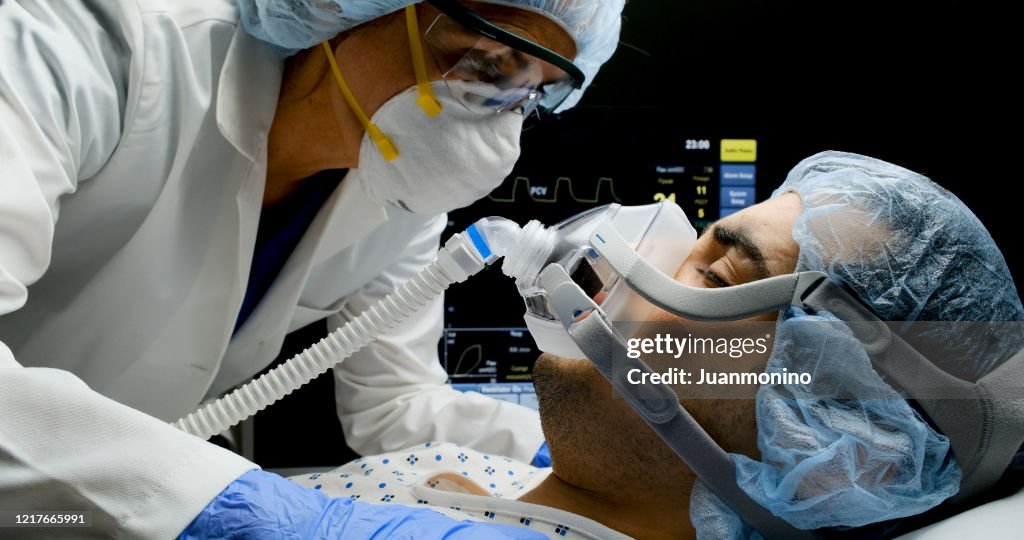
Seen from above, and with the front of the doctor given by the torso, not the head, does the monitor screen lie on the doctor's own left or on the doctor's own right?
on the doctor's own left

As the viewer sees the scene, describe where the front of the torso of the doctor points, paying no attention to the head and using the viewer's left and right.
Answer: facing the viewer and to the right of the viewer

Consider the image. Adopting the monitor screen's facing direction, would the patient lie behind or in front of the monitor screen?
in front

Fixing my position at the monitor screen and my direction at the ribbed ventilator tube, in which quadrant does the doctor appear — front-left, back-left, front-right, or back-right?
front-right

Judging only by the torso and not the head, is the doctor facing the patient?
yes

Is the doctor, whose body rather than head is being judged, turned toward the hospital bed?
yes

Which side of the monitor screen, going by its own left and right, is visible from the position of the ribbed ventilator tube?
front

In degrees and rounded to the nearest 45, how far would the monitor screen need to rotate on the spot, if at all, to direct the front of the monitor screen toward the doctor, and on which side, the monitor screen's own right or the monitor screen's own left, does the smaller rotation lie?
approximately 45° to the monitor screen's own right

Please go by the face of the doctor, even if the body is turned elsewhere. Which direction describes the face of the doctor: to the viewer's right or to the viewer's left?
to the viewer's right

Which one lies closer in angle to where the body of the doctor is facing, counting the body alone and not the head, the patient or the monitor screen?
the patient

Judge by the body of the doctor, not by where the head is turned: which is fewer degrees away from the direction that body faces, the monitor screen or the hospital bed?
the hospital bed

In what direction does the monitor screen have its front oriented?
toward the camera
